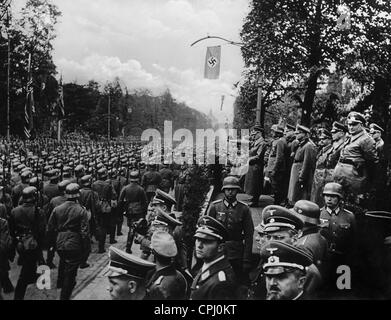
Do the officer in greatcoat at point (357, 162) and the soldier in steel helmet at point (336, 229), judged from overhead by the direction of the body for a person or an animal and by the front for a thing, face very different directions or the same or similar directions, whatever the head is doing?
same or similar directions

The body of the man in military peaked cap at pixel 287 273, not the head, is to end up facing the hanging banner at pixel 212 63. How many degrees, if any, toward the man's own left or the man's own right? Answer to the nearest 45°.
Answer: approximately 135° to the man's own right

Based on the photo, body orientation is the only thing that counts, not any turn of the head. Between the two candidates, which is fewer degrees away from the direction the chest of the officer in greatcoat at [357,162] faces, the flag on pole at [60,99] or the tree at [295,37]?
the flag on pole

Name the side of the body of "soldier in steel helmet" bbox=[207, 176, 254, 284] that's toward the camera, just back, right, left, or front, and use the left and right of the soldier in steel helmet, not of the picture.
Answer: front

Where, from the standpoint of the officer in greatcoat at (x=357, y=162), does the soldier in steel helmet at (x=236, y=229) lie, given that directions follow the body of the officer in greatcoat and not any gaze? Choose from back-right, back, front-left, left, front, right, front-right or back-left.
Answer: front

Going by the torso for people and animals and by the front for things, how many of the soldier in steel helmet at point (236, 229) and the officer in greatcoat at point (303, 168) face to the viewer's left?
1

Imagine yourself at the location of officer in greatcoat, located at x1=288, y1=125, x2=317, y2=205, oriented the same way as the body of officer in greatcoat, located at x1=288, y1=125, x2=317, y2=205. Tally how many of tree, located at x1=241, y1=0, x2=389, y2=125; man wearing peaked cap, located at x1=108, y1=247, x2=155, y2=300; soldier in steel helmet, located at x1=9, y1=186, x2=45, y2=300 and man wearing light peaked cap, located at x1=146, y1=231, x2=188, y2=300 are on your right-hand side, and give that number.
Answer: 1

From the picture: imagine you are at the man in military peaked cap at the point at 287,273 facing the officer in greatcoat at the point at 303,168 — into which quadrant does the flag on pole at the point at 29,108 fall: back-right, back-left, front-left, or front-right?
front-left

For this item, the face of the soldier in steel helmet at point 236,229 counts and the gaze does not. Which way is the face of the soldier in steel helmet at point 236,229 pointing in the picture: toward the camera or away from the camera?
toward the camera

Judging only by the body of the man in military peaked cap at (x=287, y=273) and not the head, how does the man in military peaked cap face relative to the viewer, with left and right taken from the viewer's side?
facing the viewer and to the left of the viewer

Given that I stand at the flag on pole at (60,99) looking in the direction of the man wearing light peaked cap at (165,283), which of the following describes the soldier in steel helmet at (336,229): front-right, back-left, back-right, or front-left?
front-left

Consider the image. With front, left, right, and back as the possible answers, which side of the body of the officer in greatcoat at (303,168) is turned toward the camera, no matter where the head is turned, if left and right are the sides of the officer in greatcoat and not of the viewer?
left

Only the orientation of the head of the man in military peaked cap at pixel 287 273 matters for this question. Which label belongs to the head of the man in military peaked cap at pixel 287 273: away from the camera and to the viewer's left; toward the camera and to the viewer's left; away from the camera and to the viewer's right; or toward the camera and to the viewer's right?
toward the camera and to the viewer's left

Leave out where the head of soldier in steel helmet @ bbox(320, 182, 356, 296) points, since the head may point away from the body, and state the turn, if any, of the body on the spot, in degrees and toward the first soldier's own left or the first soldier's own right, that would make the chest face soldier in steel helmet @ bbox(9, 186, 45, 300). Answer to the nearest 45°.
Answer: approximately 45° to the first soldier's own right

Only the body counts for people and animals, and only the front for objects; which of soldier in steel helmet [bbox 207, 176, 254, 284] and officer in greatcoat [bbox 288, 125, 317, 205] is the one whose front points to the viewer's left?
the officer in greatcoat

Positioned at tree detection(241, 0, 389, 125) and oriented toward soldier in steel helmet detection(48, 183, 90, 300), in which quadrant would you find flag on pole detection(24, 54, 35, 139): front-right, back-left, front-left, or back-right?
front-right
